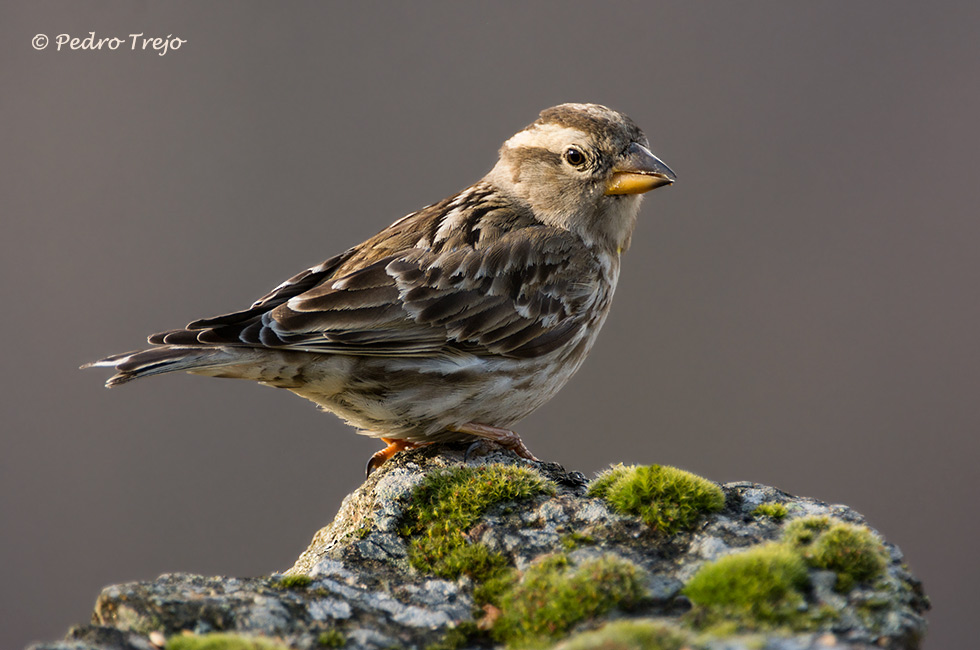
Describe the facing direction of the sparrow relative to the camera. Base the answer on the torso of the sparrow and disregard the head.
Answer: to the viewer's right
